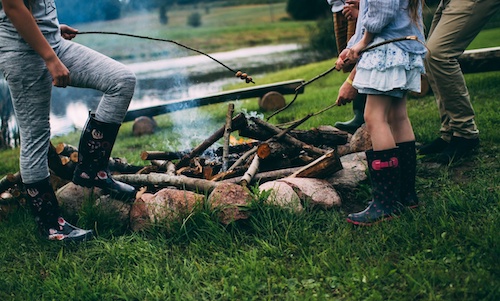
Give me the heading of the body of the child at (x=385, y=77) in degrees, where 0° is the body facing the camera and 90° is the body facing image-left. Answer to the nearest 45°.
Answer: approximately 90°

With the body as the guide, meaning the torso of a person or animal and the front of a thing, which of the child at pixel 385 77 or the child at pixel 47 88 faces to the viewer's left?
the child at pixel 385 77

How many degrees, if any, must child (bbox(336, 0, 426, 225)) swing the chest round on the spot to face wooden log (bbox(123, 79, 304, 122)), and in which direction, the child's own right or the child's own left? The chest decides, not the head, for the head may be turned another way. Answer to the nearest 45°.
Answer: approximately 45° to the child's own right

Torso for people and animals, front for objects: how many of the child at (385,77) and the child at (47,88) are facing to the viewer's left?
1

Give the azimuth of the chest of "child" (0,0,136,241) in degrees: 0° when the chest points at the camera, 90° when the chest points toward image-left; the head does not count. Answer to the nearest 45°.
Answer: approximately 270°

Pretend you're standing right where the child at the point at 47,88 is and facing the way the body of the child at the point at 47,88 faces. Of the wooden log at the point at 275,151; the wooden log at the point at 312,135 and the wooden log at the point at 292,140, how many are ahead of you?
3

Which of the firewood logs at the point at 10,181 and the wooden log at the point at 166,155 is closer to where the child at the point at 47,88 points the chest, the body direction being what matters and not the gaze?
the wooden log
